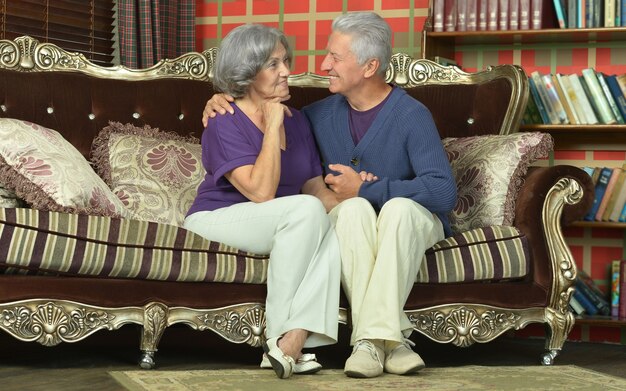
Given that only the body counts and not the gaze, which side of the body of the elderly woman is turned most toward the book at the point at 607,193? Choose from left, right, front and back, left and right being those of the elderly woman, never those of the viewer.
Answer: left

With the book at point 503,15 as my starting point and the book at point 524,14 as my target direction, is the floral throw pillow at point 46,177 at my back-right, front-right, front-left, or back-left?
back-right

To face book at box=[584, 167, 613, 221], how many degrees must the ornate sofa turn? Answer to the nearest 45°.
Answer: approximately 135° to its left

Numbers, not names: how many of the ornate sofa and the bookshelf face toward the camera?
2

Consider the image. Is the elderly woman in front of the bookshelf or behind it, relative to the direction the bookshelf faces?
in front

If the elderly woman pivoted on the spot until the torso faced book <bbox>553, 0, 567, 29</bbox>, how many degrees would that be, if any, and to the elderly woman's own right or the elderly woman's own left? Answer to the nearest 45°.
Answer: approximately 90° to the elderly woman's own left

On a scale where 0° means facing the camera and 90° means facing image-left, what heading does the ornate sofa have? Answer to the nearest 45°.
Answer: approximately 0°

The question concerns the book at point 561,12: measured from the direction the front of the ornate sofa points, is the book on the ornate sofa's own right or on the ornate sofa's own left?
on the ornate sofa's own left

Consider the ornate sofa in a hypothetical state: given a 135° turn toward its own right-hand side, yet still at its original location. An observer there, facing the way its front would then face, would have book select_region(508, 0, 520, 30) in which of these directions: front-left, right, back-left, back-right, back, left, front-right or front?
right
